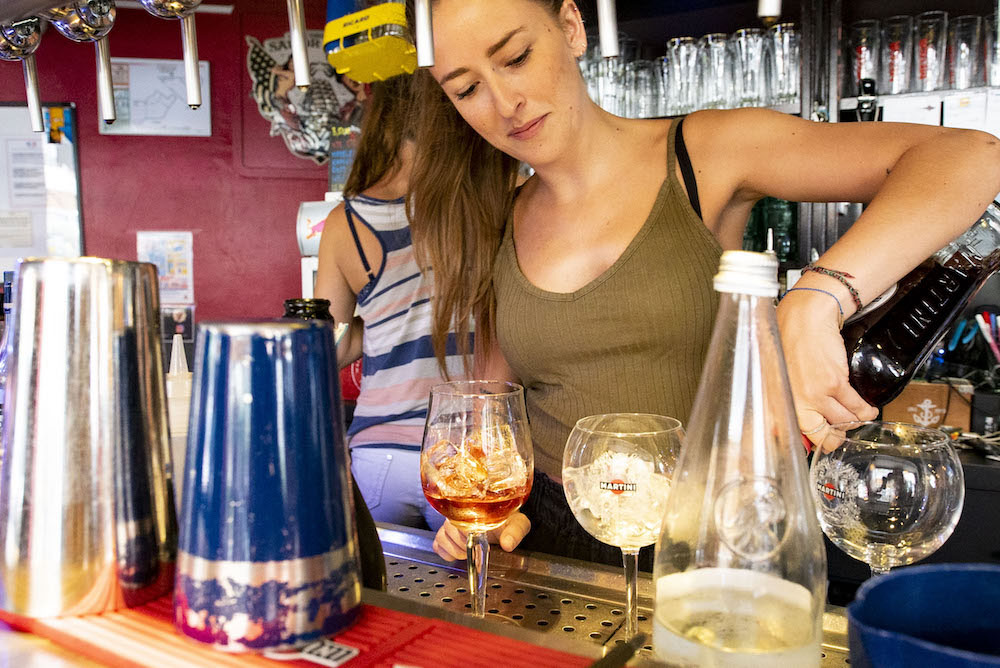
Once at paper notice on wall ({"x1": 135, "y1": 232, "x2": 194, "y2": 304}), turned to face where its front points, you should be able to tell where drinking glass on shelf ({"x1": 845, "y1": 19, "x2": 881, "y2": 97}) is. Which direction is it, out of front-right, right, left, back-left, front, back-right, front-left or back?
front-left

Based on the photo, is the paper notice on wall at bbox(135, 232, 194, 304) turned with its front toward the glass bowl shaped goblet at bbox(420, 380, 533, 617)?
yes

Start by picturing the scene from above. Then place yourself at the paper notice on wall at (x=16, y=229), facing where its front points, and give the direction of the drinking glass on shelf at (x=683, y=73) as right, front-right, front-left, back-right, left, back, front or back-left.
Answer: front-left

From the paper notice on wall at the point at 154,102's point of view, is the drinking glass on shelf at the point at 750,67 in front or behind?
in front

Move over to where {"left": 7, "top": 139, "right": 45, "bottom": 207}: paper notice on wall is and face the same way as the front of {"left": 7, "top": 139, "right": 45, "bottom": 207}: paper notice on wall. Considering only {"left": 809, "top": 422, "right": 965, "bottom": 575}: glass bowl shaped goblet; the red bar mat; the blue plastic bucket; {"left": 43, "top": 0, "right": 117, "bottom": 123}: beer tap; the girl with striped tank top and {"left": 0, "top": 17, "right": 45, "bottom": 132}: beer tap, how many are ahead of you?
6

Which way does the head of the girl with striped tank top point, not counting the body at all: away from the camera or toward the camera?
away from the camera

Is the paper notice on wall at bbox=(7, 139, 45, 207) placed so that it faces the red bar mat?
yes

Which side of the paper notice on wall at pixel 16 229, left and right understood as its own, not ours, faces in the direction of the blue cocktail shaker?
front

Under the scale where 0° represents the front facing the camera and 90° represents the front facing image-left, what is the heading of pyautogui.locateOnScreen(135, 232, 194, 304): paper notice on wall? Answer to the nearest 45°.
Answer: approximately 0°

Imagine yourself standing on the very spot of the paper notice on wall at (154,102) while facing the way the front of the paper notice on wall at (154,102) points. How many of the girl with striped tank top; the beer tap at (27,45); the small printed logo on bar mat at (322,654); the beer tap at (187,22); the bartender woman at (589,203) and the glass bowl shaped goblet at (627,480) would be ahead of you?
6

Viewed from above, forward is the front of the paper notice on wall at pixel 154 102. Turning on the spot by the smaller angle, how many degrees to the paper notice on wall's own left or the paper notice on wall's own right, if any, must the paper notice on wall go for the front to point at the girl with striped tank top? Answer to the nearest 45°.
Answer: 0° — it already faces them

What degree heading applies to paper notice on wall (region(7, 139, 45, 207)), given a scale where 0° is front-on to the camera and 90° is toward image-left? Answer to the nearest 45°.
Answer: approximately 0°
